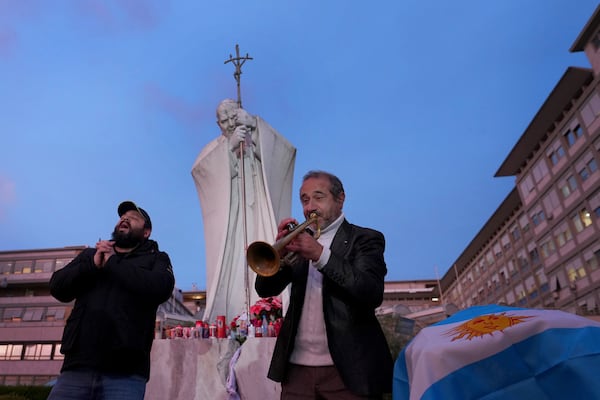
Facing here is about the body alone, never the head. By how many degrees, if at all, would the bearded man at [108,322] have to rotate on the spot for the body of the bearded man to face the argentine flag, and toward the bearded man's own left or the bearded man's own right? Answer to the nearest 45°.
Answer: approximately 90° to the bearded man's own left

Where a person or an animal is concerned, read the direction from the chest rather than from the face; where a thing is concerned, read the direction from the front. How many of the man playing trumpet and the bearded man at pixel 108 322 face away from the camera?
0

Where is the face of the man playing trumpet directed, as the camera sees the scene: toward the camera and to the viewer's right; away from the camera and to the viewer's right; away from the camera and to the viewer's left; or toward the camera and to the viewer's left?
toward the camera and to the viewer's left

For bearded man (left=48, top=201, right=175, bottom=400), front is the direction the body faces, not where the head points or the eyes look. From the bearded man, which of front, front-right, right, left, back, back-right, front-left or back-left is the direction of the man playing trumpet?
left

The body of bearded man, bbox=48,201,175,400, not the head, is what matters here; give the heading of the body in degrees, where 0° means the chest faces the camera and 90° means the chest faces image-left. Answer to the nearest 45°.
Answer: approximately 45°

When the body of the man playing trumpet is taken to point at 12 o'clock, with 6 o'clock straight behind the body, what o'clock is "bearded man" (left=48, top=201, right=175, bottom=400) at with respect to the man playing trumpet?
The bearded man is roughly at 2 o'clock from the man playing trumpet.

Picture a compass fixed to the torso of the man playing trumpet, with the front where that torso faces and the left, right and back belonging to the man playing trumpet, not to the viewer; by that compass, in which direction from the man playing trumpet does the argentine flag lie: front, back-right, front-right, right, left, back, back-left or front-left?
left
